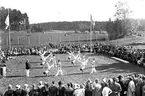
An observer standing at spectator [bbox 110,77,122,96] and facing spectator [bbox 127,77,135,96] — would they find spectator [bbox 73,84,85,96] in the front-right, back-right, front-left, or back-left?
back-left

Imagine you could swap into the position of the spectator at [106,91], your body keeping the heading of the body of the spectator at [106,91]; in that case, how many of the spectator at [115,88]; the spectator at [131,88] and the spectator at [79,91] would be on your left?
1

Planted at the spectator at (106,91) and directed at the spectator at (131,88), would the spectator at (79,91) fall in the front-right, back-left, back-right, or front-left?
back-left

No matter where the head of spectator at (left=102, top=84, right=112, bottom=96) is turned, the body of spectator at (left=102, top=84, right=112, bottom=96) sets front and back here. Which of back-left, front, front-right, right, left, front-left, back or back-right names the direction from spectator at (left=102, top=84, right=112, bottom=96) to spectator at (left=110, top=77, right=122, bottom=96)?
front-right

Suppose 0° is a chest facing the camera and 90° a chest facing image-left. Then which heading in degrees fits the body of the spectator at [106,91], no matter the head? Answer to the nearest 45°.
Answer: approximately 180°

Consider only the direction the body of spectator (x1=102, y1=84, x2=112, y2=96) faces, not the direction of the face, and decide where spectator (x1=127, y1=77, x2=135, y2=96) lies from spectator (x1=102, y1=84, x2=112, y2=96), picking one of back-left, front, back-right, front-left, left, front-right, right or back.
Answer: front-right

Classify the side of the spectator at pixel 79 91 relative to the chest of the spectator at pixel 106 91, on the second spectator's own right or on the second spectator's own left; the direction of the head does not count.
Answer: on the second spectator's own left
